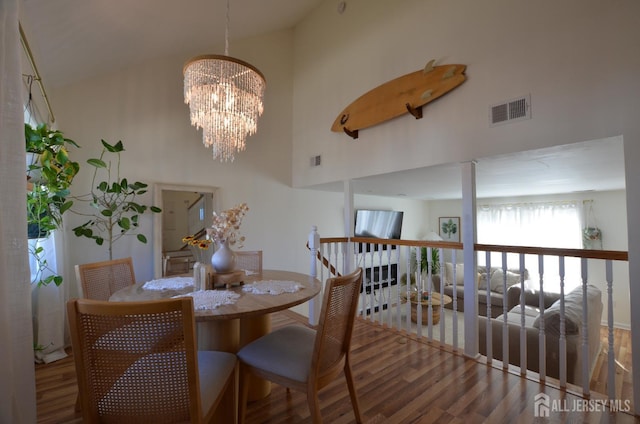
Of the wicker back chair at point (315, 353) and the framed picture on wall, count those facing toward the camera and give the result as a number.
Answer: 1

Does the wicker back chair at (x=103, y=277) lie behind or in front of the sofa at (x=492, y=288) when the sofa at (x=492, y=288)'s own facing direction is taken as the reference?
in front

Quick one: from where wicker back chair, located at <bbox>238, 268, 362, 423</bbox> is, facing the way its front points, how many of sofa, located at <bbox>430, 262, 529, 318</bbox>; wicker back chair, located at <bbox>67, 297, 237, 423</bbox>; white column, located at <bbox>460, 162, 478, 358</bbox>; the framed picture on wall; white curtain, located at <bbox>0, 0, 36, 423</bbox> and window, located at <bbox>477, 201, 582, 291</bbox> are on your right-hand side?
4

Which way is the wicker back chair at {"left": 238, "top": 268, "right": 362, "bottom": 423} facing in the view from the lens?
facing away from the viewer and to the left of the viewer

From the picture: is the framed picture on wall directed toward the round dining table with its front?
yes

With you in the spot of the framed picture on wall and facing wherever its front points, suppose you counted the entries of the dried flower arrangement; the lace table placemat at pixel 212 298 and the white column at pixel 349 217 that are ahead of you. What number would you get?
3

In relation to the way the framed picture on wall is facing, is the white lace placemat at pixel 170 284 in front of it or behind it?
in front

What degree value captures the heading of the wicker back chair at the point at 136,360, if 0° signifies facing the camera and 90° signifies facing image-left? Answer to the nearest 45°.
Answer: approximately 225°

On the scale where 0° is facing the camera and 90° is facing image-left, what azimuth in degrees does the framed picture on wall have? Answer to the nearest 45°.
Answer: approximately 0°

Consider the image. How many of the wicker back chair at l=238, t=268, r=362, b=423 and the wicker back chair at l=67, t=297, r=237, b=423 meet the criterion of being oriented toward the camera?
0
